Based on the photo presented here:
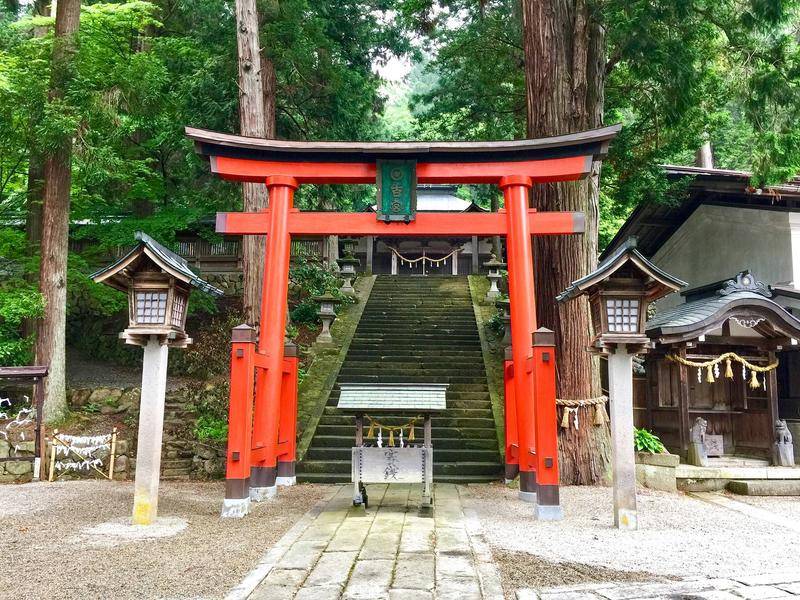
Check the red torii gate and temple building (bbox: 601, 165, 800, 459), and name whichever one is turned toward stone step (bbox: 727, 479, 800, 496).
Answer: the temple building

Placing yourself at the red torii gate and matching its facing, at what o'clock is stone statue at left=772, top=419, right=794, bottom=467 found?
The stone statue is roughly at 8 o'clock from the red torii gate.

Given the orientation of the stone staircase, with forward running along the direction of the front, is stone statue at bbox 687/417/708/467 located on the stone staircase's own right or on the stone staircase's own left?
on the stone staircase's own left

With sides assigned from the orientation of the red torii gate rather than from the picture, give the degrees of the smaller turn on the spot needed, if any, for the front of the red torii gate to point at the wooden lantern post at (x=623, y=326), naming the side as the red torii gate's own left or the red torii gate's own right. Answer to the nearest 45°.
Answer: approximately 45° to the red torii gate's own left

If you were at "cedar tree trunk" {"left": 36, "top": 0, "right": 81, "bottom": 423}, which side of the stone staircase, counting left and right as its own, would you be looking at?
right

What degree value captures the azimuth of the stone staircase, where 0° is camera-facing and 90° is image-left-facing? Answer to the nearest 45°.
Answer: approximately 0°

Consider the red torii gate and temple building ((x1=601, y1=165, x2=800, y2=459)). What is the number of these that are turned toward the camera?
2

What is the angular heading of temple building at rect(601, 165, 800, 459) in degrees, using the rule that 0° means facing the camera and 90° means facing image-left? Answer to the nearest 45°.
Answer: approximately 0°
